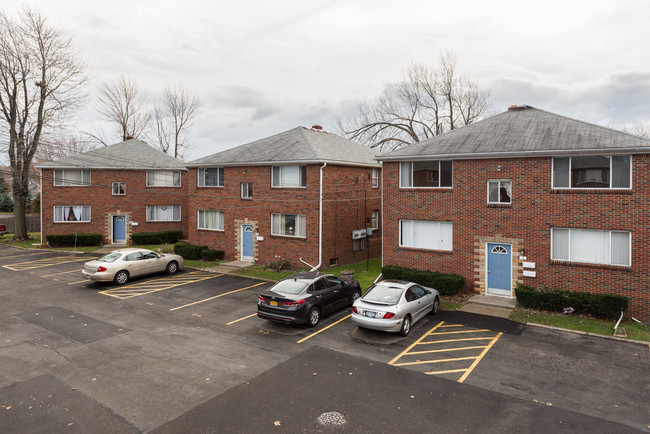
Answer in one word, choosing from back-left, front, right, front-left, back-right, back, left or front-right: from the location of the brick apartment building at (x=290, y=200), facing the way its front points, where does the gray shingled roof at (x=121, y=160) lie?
right

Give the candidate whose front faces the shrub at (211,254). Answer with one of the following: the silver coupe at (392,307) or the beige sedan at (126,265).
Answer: the beige sedan at (126,265)

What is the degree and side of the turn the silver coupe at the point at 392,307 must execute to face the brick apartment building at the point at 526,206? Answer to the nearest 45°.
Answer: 0° — it already faces it

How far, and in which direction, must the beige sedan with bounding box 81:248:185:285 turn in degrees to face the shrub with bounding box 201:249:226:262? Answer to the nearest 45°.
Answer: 0° — it already faces it

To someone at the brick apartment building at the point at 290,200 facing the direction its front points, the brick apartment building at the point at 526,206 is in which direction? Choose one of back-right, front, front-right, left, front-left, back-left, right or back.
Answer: left

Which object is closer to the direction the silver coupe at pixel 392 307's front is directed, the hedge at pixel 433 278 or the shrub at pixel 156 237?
the hedge

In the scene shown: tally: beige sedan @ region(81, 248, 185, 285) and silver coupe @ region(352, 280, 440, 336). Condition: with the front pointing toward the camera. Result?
0

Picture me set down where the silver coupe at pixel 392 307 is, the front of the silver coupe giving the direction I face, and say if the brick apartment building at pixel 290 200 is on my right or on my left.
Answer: on my left

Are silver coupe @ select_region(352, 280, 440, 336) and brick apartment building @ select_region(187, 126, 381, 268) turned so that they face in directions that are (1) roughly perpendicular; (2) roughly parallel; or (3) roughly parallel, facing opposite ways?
roughly parallel, facing opposite ways

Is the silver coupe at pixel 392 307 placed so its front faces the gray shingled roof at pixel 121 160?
no

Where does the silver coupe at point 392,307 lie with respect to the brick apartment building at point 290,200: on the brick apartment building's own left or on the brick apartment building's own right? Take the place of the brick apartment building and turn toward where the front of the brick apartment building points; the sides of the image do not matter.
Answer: on the brick apartment building's own left

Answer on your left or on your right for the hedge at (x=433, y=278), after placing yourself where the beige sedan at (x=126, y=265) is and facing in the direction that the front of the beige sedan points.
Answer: on your right

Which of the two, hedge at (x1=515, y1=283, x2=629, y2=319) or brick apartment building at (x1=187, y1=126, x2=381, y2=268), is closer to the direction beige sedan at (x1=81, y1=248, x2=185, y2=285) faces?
the brick apartment building

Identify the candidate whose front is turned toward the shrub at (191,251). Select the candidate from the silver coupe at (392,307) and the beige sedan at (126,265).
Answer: the beige sedan at (126,265)

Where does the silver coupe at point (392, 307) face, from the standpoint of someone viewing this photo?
facing away from the viewer and to the right of the viewer

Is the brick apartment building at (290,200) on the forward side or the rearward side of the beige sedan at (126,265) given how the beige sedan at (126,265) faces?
on the forward side
